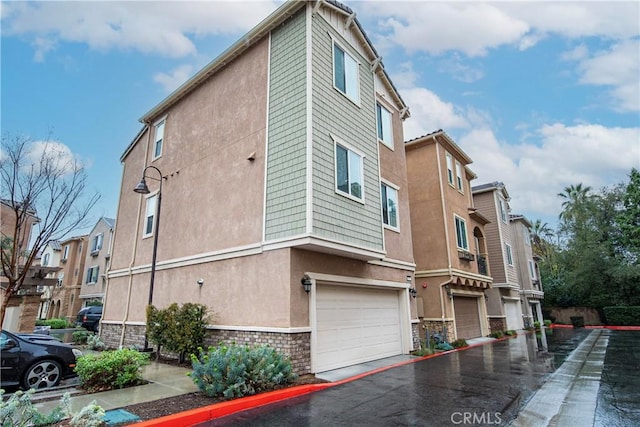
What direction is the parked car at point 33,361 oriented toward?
to the viewer's right

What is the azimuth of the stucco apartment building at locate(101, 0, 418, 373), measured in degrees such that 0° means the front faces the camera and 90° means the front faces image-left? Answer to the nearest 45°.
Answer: approximately 315°

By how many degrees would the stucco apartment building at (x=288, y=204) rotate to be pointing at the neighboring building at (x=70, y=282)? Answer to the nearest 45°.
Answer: approximately 180°

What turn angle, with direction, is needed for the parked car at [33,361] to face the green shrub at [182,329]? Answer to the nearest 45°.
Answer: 0° — it already faces it

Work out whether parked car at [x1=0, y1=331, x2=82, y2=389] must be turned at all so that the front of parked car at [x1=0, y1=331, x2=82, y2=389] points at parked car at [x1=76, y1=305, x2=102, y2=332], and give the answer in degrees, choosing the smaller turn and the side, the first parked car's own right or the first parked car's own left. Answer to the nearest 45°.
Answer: approximately 90° to the first parked car's own left

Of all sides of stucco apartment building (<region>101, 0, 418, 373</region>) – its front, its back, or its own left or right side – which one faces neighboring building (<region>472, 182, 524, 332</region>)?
left

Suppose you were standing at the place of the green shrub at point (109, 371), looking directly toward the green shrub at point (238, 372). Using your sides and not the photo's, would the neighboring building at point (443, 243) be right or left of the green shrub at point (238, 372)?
left

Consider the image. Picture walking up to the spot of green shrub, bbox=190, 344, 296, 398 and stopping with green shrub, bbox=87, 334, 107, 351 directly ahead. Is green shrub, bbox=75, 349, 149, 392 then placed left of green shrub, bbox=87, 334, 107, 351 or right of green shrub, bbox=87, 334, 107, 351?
left

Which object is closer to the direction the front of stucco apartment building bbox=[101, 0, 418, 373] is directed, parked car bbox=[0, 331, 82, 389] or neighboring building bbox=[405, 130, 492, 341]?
the neighboring building
